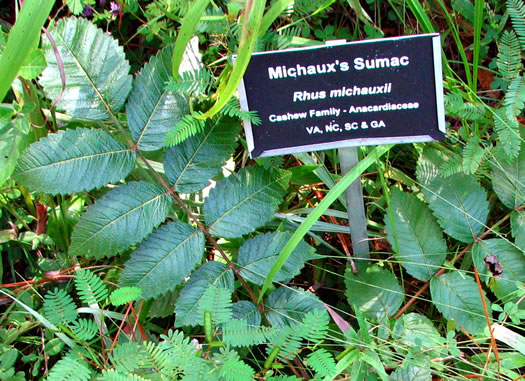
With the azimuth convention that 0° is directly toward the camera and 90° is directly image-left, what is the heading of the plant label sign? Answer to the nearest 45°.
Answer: approximately 0°

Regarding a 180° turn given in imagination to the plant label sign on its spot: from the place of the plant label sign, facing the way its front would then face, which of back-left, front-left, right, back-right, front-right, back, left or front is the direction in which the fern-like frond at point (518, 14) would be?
front-right

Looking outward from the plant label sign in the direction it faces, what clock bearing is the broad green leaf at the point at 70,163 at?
The broad green leaf is roughly at 3 o'clock from the plant label sign.

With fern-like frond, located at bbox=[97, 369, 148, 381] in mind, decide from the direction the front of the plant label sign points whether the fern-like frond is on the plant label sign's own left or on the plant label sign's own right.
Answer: on the plant label sign's own right

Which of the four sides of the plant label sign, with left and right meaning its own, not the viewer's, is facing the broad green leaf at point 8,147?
right

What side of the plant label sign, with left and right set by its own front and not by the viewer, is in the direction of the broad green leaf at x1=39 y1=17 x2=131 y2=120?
right
